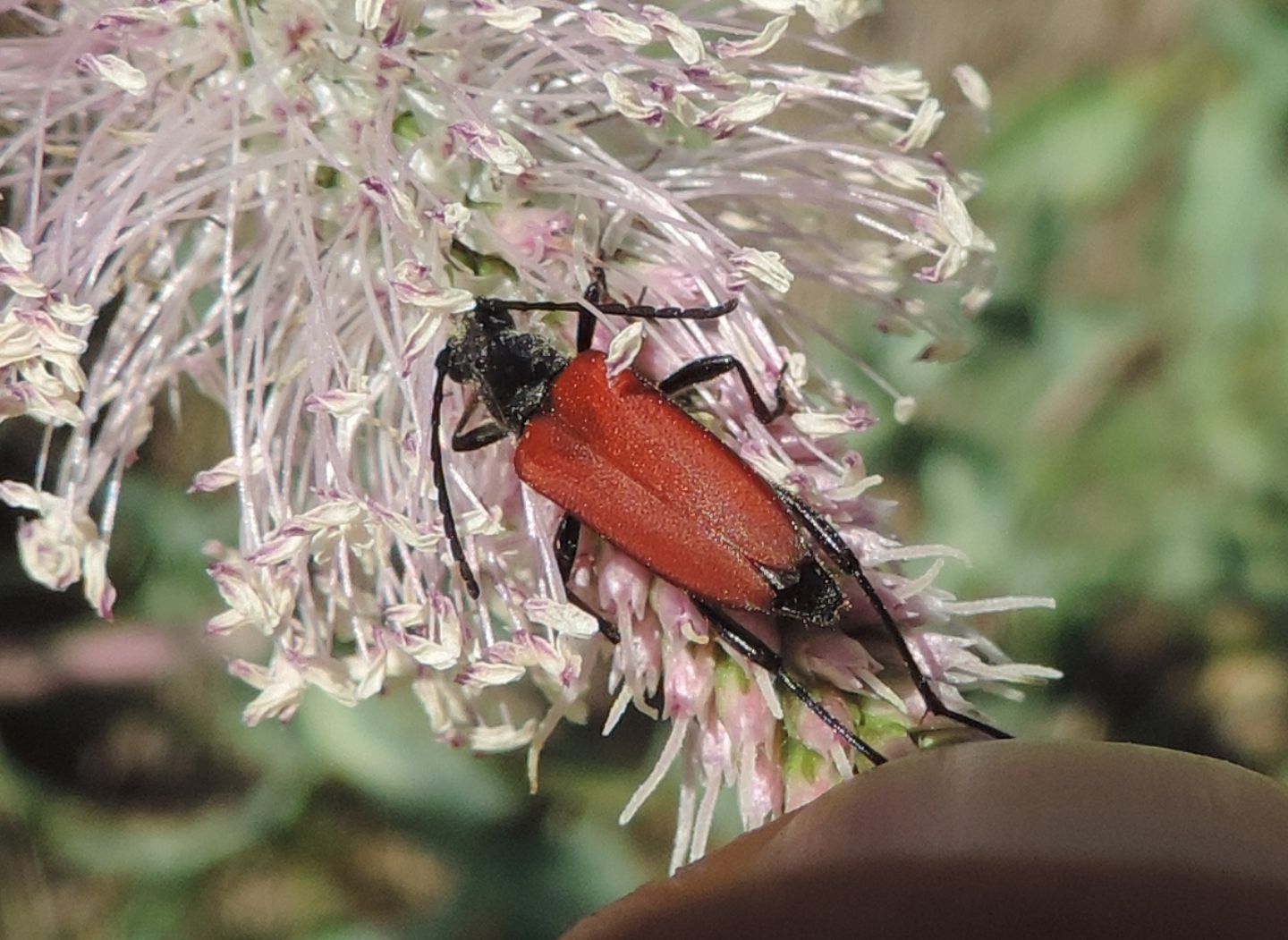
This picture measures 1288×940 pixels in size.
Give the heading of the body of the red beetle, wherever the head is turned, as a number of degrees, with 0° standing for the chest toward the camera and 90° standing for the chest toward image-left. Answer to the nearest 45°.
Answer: approximately 135°
